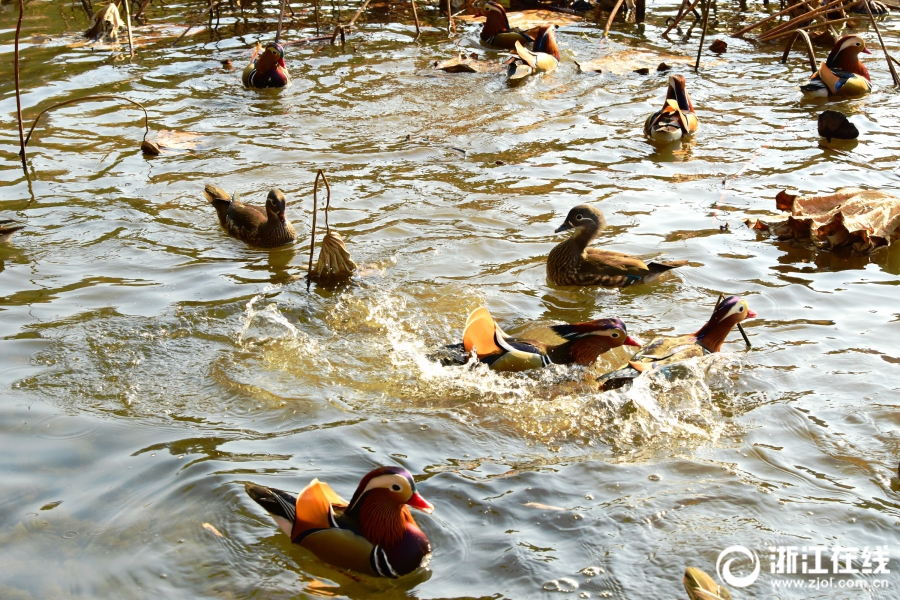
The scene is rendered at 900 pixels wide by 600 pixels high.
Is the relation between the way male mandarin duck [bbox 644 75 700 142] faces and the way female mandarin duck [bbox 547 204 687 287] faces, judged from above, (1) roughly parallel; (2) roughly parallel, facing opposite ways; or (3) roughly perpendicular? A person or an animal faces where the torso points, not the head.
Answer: roughly perpendicular

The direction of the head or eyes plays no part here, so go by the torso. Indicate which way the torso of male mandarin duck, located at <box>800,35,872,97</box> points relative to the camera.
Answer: to the viewer's right

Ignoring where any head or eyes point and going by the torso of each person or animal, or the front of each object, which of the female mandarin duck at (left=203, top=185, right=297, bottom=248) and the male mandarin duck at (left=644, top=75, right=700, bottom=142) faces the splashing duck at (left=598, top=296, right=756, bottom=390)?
the female mandarin duck at (left=203, top=185, right=297, bottom=248)

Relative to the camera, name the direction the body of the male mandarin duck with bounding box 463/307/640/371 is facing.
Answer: to the viewer's right

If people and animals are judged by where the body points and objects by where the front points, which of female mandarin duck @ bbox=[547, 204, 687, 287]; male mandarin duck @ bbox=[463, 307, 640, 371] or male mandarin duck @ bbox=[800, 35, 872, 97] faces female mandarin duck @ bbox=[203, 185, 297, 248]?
female mandarin duck @ bbox=[547, 204, 687, 287]

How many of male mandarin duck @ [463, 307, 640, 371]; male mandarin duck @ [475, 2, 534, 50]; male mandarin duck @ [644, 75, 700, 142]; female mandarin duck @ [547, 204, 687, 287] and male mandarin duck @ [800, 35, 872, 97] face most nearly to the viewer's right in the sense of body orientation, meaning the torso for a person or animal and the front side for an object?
2

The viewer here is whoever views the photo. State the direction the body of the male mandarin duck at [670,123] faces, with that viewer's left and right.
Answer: facing away from the viewer

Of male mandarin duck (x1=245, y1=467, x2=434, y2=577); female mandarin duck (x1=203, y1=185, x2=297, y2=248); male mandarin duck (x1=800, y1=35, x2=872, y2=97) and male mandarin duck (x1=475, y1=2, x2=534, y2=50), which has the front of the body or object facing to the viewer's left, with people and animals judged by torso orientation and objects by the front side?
male mandarin duck (x1=475, y1=2, x2=534, y2=50)

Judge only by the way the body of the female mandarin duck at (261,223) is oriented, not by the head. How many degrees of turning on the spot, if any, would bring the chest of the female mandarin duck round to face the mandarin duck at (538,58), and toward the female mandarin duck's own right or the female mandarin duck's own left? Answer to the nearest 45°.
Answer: approximately 90° to the female mandarin duck's own left

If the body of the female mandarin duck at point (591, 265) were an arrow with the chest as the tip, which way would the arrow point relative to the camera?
to the viewer's left

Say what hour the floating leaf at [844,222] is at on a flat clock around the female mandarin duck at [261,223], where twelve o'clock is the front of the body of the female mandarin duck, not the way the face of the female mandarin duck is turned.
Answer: The floating leaf is roughly at 11 o'clock from the female mandarin duck.

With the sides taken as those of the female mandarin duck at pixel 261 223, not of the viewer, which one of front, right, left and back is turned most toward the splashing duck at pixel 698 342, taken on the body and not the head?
front

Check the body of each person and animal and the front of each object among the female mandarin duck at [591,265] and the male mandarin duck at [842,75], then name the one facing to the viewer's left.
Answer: the female mandarin duck

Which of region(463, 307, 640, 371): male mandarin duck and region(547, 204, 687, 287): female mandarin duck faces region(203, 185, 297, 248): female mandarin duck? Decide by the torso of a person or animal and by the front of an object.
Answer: region(547, 204, 687, 287): female mandarin duck
